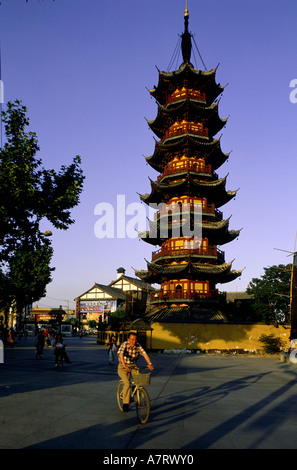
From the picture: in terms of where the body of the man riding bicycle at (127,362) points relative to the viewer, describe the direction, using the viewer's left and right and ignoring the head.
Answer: facing the viewer and to the right of the viewer

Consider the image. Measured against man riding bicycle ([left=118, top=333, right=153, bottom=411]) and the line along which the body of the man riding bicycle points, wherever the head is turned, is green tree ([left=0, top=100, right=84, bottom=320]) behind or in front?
behind

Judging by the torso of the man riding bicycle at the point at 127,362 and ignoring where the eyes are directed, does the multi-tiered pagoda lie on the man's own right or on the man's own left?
on the man's own left

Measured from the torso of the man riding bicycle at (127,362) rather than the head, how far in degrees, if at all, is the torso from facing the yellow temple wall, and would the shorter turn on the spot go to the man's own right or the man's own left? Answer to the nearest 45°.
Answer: approximately 135° to the man's own left
